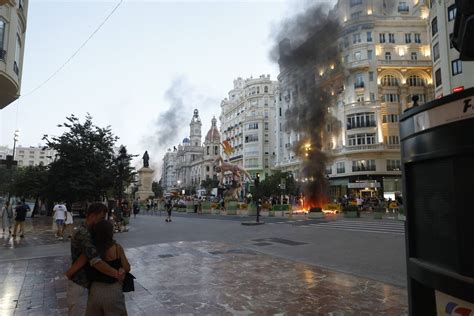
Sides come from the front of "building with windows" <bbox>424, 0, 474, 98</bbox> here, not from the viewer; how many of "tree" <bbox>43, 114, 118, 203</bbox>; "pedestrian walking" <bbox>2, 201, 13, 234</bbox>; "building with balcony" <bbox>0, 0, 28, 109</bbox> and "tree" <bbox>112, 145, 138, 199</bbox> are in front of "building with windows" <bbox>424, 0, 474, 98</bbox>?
4

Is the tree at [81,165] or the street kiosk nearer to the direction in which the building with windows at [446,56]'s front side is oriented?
the tree

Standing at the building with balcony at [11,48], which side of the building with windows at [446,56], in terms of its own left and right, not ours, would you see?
front

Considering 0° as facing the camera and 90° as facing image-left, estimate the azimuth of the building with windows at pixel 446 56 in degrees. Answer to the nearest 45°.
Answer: approximately 45°

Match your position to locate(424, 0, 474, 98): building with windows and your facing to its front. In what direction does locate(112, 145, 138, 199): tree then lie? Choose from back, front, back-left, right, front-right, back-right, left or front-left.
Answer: front

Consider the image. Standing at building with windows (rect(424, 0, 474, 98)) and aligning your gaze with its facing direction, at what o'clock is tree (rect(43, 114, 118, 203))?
The tree is roughly at 12 o'clock from the building with windows.

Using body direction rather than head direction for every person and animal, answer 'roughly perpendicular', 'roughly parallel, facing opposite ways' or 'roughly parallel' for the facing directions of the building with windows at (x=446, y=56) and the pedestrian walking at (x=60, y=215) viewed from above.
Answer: roughly perpendicular

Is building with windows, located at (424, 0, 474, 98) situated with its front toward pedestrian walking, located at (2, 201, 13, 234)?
yes

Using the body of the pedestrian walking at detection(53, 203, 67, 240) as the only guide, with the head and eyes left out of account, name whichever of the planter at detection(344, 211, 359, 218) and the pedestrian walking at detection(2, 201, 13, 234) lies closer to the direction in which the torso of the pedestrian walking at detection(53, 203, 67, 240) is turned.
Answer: the pedestrian walking

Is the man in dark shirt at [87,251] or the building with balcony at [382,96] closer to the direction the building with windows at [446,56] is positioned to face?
the man in dark shirt
